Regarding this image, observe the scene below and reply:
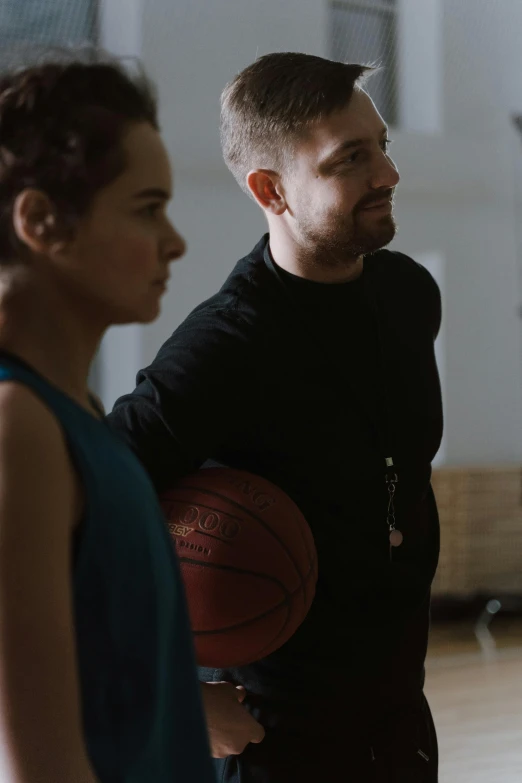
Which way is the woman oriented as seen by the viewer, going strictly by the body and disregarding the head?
to the viewer's right

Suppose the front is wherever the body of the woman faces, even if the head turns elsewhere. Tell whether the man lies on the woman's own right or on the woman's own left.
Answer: on the woman's own left

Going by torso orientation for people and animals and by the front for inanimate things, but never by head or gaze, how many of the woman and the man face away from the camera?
0

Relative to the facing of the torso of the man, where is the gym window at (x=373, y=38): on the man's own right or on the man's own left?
on the man's own left

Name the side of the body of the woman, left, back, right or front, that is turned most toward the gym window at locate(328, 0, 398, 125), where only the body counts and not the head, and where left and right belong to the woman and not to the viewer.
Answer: left

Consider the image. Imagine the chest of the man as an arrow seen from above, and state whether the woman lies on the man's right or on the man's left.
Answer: on the man's right

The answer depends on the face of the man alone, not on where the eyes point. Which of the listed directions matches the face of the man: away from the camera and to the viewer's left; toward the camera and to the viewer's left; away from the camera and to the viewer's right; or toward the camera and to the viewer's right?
toward the camera and to the viewer's right

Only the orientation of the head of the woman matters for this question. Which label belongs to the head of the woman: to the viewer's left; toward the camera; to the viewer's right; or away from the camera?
to the viewer's right
